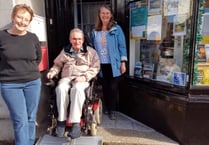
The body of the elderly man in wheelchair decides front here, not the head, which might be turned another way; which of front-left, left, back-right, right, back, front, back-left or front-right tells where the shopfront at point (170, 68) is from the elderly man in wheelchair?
left

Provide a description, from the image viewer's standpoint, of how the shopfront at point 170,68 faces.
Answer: facing the viewer and to the left of the viewer

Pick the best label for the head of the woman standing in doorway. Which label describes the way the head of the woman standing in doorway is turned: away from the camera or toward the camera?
toward the camera

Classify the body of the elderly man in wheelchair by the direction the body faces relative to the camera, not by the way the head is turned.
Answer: toward the camera

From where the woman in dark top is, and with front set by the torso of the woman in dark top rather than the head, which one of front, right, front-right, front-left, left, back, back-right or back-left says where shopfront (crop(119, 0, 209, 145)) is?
left

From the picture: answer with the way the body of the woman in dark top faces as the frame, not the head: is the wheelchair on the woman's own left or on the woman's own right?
on the woman's own left

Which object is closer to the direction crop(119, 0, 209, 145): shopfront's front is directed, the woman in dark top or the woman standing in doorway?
the woman in dark top

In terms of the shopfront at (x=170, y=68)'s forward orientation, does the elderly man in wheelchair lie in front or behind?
in front

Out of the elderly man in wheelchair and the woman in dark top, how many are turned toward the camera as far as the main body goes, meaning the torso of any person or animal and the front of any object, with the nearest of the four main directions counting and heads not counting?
2

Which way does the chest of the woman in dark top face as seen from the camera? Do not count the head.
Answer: toward the camera
